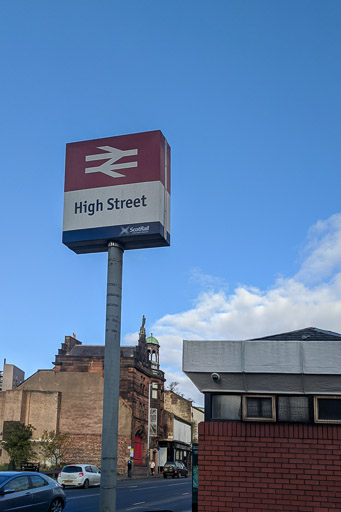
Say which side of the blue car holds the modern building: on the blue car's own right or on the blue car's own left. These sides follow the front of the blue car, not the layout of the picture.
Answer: on the blue car's own left

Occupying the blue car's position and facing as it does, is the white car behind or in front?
behind

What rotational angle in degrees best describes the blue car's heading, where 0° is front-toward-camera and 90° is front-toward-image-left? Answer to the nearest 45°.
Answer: approximately 45°
